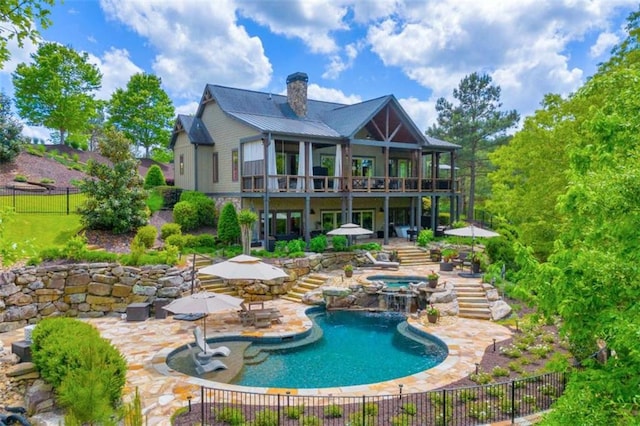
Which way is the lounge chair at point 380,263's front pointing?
to the viewer's right

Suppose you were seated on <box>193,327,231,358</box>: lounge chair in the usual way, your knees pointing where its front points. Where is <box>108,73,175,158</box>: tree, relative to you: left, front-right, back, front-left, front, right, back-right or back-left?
left

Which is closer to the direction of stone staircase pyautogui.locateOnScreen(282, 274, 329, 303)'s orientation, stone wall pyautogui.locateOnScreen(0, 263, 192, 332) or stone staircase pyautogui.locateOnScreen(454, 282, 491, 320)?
the stone wall

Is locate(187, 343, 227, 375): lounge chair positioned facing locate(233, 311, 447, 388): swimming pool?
yes

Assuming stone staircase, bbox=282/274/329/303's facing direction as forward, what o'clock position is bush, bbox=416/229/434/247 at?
The bush is roughly at 6 o'clock from the stone staircase.

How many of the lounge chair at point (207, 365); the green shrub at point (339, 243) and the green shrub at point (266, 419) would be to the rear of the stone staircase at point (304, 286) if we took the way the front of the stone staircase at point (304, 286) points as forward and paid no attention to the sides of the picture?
1

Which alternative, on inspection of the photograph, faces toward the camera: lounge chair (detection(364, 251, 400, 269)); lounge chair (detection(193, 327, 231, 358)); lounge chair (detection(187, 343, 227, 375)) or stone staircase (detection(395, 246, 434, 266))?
the stone staircase

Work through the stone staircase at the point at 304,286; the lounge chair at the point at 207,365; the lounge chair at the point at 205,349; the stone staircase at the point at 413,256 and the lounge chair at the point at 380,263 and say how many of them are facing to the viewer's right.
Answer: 3

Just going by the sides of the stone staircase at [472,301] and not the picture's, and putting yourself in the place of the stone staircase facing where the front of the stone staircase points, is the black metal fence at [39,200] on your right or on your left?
on your right

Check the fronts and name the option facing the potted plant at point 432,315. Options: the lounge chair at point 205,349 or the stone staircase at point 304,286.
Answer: the lounge chair

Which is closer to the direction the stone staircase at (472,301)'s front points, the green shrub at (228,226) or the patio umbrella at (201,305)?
the patio umbrella

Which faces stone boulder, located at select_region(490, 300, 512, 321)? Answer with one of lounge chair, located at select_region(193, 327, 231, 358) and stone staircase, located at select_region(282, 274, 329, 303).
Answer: the lounge chair

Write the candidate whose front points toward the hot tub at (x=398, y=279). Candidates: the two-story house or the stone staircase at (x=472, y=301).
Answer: the two-story house

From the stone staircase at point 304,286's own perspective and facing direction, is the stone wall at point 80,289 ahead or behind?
ahead

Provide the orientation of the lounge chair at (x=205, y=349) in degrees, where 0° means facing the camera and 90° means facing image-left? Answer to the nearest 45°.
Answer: approximately 270°
